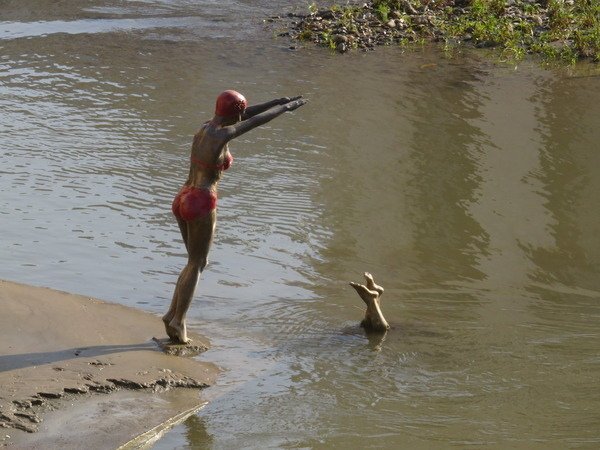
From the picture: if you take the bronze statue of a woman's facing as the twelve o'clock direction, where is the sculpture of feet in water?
The sculpture of feet in water is roughly at 1 o'clock from the bronze statue of a woman.

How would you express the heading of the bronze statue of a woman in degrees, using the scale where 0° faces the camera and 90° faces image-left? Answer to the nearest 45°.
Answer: approximately 225°
